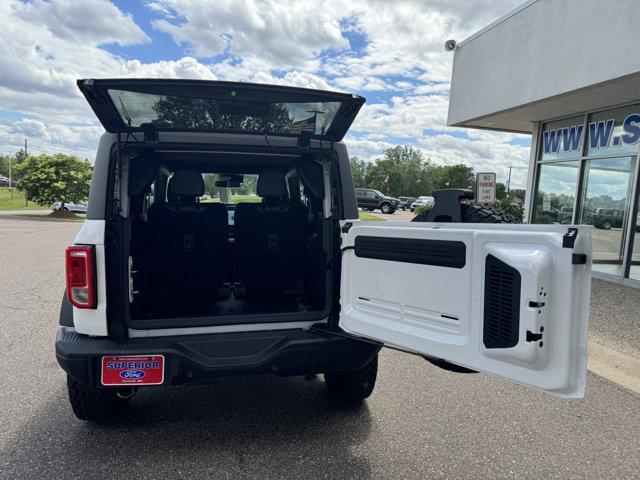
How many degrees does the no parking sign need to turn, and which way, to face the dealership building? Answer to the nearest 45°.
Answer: approximately 135° to its left

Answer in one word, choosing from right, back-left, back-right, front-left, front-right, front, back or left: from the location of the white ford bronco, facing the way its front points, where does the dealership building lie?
front-right

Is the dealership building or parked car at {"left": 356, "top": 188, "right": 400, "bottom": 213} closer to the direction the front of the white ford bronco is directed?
the parked car

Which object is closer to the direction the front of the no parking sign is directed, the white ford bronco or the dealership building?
the white ford bronco

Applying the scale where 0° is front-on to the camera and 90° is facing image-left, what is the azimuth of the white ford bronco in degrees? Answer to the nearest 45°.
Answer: approximately 180°

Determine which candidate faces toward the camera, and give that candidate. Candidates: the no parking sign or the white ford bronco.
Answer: the no parking sign

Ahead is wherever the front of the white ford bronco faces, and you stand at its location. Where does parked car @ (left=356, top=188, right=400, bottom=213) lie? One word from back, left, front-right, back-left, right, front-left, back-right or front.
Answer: front

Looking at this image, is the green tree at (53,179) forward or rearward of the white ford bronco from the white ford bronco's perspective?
forward

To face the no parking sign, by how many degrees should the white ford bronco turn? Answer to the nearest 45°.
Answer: approximately 45° to its right

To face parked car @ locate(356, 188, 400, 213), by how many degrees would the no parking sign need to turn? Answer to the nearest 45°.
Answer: approximately 180°

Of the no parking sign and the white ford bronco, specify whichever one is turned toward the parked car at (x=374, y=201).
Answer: the white ford bronco

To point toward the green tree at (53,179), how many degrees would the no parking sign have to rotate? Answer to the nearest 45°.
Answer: approximately 90° to its right

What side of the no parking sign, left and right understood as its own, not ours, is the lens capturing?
front

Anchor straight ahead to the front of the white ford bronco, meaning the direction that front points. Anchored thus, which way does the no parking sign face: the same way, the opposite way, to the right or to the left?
the opposite way
